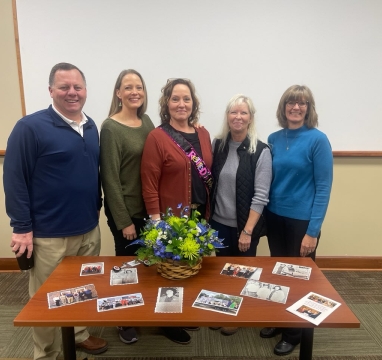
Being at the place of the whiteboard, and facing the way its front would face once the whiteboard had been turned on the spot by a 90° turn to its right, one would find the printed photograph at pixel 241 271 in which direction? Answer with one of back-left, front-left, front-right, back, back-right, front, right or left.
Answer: left

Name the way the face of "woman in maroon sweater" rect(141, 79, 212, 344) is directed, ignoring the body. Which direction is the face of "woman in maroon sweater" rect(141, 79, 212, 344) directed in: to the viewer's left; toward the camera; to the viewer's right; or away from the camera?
toward the camera

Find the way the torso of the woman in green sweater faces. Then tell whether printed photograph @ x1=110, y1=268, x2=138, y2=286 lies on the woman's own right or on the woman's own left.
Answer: on the woman's own right

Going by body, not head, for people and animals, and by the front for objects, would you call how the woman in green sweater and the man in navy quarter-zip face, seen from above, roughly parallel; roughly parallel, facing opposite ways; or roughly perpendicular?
roughly parallel

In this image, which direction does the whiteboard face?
toward the camera

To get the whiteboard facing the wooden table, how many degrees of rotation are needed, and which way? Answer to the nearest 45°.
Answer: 0° — it already faces it

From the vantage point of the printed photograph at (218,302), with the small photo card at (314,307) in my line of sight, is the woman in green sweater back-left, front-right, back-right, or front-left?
back-left

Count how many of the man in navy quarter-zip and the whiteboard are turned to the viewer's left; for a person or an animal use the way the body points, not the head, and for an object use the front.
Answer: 0

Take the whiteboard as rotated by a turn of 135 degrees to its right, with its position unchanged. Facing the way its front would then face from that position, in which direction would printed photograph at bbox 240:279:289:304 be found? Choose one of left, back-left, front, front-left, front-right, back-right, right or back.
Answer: back-left

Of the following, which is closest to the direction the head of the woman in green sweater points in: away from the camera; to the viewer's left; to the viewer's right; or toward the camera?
toward the camera

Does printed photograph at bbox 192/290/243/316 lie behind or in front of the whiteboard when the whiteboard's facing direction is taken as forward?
in front

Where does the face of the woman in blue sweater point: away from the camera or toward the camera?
toward the camera

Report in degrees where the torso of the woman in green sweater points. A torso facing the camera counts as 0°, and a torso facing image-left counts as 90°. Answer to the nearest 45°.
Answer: approximately 315°

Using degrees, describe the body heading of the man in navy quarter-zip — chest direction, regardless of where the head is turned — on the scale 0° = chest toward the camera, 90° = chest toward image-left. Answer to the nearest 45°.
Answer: approximately 315°

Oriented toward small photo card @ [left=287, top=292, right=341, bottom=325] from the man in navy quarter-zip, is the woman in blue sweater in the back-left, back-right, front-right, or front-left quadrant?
front-left

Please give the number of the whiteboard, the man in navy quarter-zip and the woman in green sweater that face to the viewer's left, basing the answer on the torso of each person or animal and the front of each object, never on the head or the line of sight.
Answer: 0
